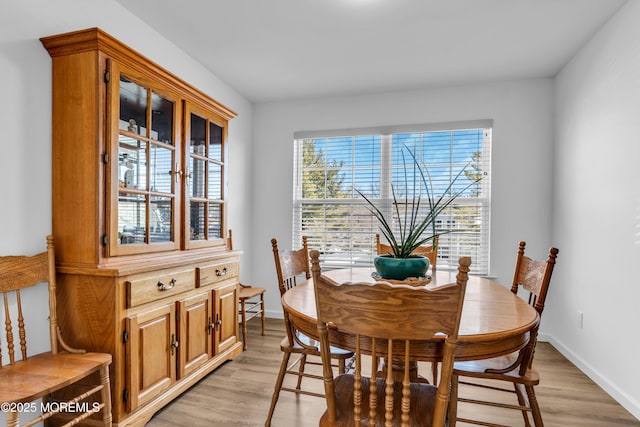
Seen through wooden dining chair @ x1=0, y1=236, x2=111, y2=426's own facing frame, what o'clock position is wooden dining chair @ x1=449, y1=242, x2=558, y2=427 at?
wooden dining chair @ x1=449, y1=242, x2=558, y2=427 is roughly at 12 o'clock from wooden dining chair @ x1=0, y1=236, x2=111, y2=426.

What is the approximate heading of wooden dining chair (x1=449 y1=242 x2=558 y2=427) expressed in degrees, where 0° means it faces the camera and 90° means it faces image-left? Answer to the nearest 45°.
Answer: approximately 90°

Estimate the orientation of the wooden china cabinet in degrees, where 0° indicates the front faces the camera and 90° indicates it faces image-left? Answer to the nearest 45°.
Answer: approximately 315°

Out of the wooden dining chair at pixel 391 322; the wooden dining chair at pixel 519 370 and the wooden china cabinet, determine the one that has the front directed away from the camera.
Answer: the wooden dining chair at pixel 391 322

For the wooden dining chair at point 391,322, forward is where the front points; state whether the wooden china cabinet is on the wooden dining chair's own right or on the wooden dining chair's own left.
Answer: on the wooden dining chair's own left

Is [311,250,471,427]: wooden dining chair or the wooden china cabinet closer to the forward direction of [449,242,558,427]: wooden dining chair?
the wooden china cabinet

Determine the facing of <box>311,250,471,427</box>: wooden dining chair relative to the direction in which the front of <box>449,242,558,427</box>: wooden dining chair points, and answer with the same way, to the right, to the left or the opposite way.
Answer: to the right

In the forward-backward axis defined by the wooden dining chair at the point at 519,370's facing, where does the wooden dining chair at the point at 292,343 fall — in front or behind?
in front

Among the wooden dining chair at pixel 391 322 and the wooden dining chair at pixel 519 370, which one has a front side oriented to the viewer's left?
the wooden dining chair at pixel 519 370

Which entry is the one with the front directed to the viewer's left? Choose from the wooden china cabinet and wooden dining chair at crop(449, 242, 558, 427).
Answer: the wooden dining chair

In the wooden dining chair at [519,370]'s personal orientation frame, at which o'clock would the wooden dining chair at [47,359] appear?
the wooden dining chair at [47,359] is roughly at 11 o'clock from the wooden dining chair at [519,370].

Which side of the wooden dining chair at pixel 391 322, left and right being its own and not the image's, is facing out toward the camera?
back

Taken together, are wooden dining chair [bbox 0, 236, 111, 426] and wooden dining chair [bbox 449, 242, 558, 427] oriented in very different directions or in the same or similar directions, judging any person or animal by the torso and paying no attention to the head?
very different directions

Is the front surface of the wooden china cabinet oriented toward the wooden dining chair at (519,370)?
yes

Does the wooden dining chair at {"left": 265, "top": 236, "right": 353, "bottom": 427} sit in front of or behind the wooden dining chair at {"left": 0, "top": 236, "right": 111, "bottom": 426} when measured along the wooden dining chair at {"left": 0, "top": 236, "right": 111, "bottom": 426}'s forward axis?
in front

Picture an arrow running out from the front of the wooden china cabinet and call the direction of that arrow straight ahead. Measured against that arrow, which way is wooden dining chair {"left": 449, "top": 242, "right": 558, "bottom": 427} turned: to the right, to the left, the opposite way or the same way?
the opposite way
